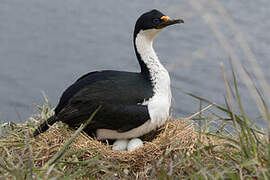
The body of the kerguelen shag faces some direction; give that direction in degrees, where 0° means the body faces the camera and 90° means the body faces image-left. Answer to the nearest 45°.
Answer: approximately 270°
